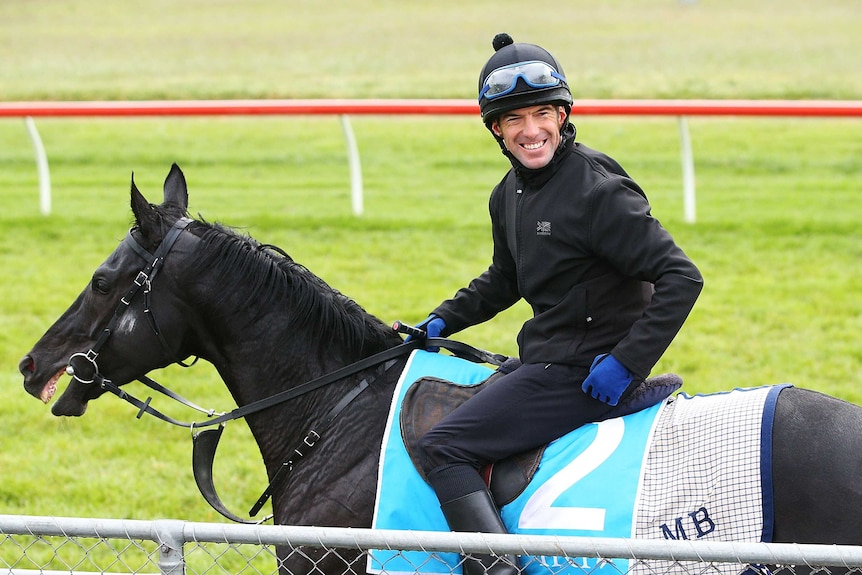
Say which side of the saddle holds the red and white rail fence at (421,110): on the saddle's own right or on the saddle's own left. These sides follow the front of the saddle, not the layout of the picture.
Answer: on the saddle's own right

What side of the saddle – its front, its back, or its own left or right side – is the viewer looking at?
left

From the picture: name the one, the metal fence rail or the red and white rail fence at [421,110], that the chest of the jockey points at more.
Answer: the metal fence rail

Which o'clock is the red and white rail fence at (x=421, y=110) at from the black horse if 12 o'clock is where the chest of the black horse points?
The red and white rail fence is roughly at 3 o'clock from the black horse.

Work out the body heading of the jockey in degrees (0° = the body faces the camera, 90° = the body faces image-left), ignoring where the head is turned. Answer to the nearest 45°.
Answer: approximately 45°

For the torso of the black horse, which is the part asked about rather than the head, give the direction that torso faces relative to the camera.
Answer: to the viewer's left

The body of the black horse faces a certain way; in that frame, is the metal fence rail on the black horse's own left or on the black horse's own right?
on the black horse's own left
